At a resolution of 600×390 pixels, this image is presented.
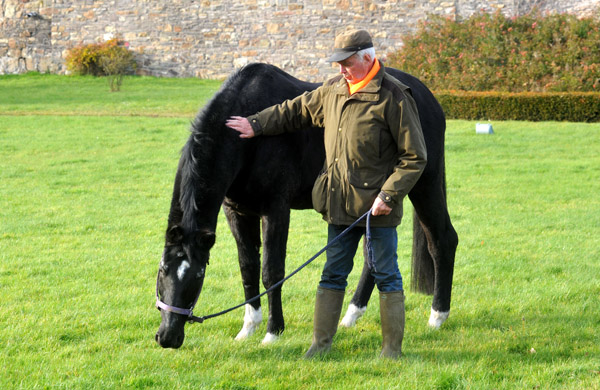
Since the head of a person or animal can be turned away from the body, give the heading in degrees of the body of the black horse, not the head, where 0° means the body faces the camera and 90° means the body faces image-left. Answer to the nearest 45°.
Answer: approximately 45°

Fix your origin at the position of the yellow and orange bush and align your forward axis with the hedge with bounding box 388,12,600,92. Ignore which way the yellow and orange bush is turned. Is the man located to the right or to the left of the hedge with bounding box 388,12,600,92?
right

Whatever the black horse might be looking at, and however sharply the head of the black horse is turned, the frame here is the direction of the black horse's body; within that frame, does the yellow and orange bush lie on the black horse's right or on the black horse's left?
on the black horse's right

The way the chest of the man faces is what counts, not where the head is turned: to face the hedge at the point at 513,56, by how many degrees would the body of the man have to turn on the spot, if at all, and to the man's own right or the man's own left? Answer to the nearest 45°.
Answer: approximately 135° to the man's own right

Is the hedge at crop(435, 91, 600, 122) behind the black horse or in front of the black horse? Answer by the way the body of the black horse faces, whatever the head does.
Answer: behind

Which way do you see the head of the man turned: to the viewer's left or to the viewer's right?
to the viewer's left

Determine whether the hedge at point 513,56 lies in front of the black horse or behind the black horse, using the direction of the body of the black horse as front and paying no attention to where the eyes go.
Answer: behind
